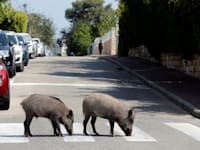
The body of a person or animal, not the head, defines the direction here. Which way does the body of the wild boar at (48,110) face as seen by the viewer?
to the viewer's right

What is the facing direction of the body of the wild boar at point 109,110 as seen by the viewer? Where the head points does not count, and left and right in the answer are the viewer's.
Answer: facing to the right of the viewer

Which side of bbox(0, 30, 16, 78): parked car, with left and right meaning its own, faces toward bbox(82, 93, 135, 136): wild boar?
front

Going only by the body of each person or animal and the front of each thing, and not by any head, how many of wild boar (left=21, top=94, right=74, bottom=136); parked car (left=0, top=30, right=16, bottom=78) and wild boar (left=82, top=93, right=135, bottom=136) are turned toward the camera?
1

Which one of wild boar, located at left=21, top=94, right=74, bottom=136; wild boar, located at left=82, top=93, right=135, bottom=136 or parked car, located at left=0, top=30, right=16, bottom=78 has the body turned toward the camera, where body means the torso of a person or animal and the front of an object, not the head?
the parked car

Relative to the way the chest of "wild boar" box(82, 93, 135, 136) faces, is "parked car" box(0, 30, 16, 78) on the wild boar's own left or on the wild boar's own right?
on the wild boar's own left

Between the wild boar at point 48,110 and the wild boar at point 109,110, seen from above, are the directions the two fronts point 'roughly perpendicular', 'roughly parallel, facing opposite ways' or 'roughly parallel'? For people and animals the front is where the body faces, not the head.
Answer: roughly parallel

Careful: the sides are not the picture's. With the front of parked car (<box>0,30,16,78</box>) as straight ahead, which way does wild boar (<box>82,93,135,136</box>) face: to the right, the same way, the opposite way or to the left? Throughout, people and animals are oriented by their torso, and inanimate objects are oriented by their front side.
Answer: to the left

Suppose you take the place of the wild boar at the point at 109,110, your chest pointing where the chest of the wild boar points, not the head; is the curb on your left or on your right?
on your left

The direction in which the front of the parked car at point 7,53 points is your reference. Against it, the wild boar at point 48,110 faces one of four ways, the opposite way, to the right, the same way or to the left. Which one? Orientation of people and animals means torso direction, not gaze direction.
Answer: to the left

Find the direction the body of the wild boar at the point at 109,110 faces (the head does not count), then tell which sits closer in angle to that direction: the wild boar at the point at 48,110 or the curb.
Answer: the curb

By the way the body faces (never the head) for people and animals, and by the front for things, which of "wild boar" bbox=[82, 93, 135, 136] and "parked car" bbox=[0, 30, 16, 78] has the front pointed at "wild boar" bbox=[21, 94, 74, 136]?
the parked car

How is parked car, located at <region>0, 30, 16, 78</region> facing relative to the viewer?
toward the camera

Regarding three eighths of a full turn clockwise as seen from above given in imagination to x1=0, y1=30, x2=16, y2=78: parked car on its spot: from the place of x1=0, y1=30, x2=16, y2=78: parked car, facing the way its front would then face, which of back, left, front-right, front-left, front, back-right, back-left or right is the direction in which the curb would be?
back

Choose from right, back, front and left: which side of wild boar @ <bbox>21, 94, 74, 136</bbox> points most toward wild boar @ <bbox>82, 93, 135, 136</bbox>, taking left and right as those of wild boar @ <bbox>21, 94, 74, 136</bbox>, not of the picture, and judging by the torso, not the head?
front
